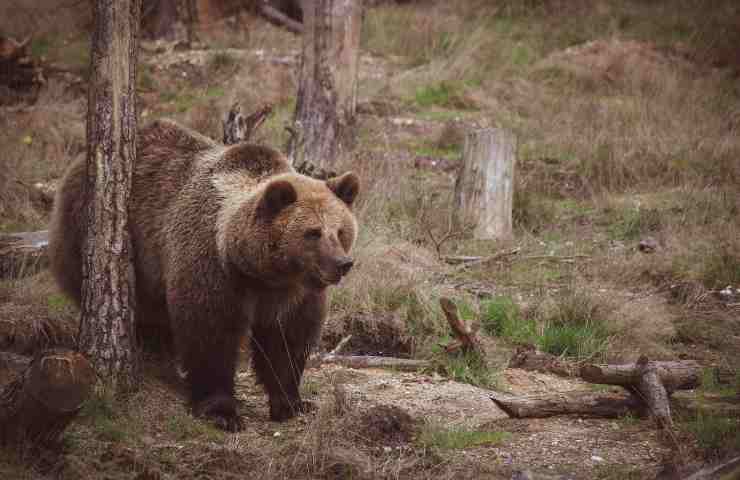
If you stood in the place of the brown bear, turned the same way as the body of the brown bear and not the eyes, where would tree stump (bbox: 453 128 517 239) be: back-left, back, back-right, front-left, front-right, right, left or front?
left

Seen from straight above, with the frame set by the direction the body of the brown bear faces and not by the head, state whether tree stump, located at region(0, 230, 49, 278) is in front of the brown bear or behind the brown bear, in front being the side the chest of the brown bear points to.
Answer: behind

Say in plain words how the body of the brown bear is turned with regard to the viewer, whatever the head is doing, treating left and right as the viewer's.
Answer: facing the viewer and to the right of the viewer

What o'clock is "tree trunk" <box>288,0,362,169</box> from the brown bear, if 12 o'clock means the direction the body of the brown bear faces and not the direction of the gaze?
The tree trunk is roughly at 8 o'clock from the brown bear.

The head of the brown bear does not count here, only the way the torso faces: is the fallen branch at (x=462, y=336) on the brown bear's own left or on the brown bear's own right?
on the brown bear's own left

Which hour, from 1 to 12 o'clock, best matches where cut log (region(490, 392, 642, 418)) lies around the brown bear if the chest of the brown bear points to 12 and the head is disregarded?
The cut log is roughly at 11 o'clock from the brown bear.

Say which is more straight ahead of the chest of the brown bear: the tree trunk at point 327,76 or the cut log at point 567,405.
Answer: the cut log

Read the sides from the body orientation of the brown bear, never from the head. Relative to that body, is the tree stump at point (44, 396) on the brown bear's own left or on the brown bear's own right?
on the brown bear's own right

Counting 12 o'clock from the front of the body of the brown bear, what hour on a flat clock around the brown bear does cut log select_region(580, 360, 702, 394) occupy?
The cut log is roughly at 11 o'clock from the brown bear.

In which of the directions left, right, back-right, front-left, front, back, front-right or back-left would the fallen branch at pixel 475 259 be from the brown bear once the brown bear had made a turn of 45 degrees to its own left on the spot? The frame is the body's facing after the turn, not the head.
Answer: front-left

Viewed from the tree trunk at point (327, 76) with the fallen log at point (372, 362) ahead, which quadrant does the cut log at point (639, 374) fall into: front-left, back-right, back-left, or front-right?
front-left

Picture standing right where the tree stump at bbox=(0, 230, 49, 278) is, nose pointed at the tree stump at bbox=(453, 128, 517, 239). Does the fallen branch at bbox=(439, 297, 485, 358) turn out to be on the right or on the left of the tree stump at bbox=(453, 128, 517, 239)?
right

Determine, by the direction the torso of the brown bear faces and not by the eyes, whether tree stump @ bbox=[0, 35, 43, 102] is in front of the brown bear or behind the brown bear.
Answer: behind
